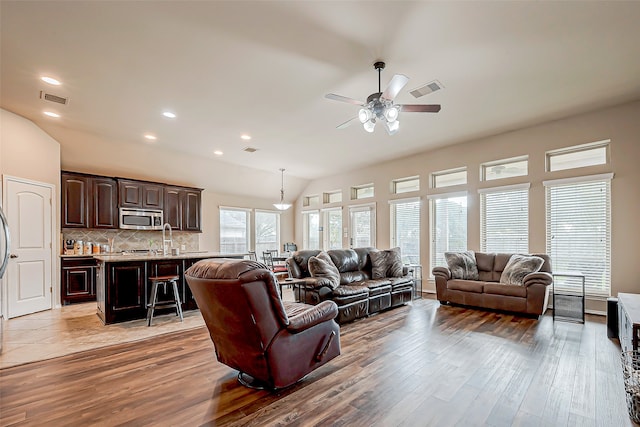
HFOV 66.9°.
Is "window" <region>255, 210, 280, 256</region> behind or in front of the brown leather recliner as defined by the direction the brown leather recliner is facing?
in front

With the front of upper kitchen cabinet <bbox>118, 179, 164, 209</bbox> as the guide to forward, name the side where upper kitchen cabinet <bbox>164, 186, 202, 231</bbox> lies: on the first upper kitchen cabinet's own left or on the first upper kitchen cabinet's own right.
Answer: on the first upper kitchen cabinet's own left

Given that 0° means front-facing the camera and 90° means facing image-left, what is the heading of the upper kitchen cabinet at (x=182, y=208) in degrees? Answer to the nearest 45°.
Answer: approximately 315°

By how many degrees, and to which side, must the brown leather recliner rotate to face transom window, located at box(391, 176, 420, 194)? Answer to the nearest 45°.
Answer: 0° — it already faces it

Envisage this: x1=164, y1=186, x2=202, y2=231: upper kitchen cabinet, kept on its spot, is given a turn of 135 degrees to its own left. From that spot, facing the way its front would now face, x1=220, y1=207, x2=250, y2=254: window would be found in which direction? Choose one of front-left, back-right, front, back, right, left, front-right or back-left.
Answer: front-right

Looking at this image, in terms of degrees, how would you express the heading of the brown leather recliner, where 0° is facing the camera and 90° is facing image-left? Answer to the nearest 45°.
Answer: approximately 225°

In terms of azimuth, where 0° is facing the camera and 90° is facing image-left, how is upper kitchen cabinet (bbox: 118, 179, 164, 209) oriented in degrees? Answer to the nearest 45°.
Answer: approximately 315°

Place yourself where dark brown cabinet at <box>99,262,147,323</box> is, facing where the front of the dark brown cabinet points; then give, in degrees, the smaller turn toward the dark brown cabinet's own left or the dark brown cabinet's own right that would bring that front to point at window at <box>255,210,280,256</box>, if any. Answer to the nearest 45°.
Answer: approximately 90° to the dark brown cabinet's own left

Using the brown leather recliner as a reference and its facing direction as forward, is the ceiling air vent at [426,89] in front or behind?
in front
